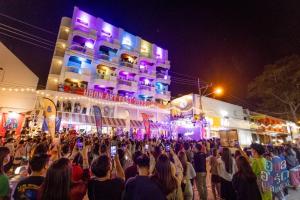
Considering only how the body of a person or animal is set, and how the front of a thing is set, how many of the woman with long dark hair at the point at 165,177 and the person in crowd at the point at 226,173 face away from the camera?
2

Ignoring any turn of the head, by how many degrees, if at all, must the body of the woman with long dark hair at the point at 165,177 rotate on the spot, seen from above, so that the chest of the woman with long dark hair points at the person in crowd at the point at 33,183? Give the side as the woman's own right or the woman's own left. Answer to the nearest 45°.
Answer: approximately 90° to the woman's own left

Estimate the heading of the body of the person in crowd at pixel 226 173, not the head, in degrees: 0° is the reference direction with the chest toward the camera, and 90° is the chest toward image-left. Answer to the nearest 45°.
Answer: approximately 180°

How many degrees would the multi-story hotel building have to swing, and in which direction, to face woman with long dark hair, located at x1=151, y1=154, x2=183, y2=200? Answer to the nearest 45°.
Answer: approximately 45° to its right

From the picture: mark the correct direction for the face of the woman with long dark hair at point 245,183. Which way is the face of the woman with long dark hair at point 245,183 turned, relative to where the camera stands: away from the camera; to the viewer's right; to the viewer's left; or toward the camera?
away from the camera

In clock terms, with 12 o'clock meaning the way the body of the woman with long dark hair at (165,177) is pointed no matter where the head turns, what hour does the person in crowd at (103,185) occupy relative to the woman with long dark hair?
The person in crowd is roughly at 9 o'clock from the woman with long dark hair.

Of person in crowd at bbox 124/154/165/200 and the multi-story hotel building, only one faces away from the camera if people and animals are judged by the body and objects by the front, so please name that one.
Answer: the person in crowd

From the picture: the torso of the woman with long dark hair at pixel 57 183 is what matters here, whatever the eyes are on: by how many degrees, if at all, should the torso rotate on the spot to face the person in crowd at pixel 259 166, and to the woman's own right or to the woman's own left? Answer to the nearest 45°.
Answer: approximately 45° to the woman's own right

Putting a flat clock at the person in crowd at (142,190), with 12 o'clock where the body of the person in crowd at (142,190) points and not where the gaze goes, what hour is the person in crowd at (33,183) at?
the person in crowd at (33,183) is roughly at 9 o'clock from the person in crowd at (142,190).

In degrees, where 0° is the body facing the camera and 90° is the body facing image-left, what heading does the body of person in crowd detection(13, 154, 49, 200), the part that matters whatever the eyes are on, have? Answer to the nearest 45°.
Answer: approximately 225°

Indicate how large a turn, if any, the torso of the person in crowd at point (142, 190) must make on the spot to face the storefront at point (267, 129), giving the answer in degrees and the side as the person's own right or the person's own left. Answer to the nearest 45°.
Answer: approximately 45° to the person's own right

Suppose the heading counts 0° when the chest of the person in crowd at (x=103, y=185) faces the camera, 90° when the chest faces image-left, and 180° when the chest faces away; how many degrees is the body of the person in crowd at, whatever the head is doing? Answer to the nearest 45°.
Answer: approximately 225°

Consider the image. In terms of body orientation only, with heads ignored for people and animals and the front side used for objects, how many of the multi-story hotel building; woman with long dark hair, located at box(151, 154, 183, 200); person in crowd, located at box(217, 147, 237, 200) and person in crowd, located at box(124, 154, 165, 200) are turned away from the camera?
3

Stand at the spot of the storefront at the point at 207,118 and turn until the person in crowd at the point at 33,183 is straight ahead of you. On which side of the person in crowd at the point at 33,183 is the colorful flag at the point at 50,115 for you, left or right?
right

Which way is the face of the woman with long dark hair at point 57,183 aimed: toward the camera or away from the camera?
away from the camera
